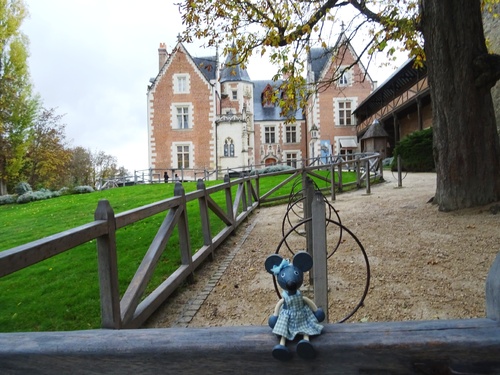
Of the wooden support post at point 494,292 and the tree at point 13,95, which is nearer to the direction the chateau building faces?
the wooden support post

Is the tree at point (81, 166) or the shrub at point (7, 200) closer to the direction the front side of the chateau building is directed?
the shrub

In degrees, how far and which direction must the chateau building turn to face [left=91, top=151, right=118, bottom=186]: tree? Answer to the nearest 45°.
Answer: approximately 135° to its right

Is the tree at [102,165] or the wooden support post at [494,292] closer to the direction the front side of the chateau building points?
the wooden support post

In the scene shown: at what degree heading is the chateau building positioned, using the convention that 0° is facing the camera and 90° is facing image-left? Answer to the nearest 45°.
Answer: approximately 0°

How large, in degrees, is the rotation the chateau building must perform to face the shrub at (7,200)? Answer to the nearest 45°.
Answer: approximately 45° to its right

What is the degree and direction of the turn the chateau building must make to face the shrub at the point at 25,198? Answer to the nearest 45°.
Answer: approximately 45° to its right

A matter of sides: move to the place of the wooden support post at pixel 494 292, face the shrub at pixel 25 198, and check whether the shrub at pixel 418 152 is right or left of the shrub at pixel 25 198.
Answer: right

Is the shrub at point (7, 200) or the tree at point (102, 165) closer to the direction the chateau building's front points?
the shrub
